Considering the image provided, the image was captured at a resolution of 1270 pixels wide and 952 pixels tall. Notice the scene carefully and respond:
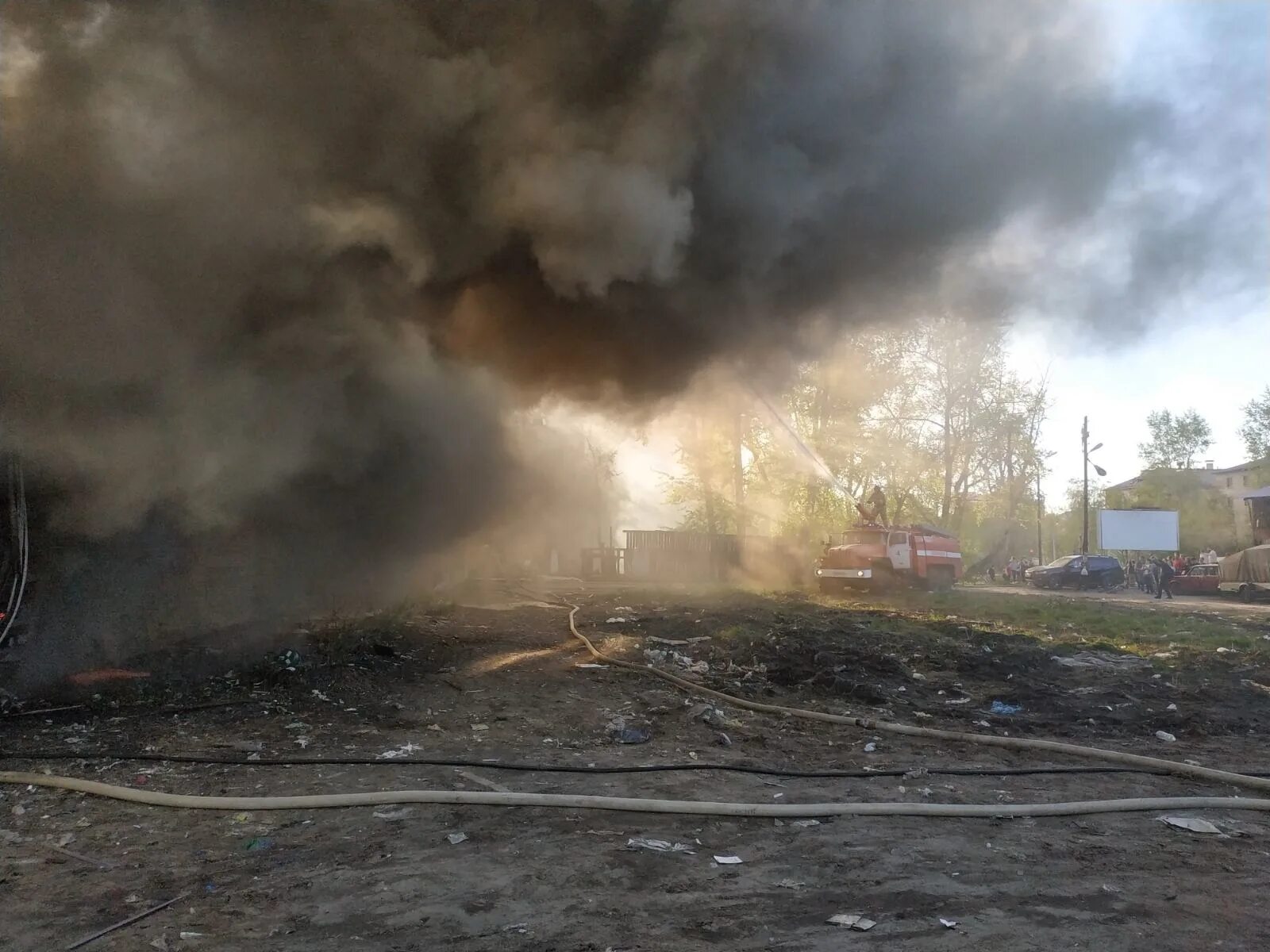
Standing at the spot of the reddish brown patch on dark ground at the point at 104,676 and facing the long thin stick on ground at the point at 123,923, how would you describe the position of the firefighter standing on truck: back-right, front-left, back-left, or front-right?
back-left

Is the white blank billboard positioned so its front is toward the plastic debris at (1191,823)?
yes

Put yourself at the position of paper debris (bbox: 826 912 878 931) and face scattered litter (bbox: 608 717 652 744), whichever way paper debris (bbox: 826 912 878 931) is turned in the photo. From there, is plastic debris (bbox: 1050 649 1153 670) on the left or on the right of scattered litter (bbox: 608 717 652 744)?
right

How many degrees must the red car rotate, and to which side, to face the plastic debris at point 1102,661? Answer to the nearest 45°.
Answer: approximately 90° to its left

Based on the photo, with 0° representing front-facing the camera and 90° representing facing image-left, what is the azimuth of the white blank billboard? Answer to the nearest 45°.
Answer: approximately 0°

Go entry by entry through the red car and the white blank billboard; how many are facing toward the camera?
1

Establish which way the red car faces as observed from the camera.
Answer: facing to the left of the viewer

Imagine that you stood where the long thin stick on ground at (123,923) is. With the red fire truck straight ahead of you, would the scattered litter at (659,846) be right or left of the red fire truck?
right
